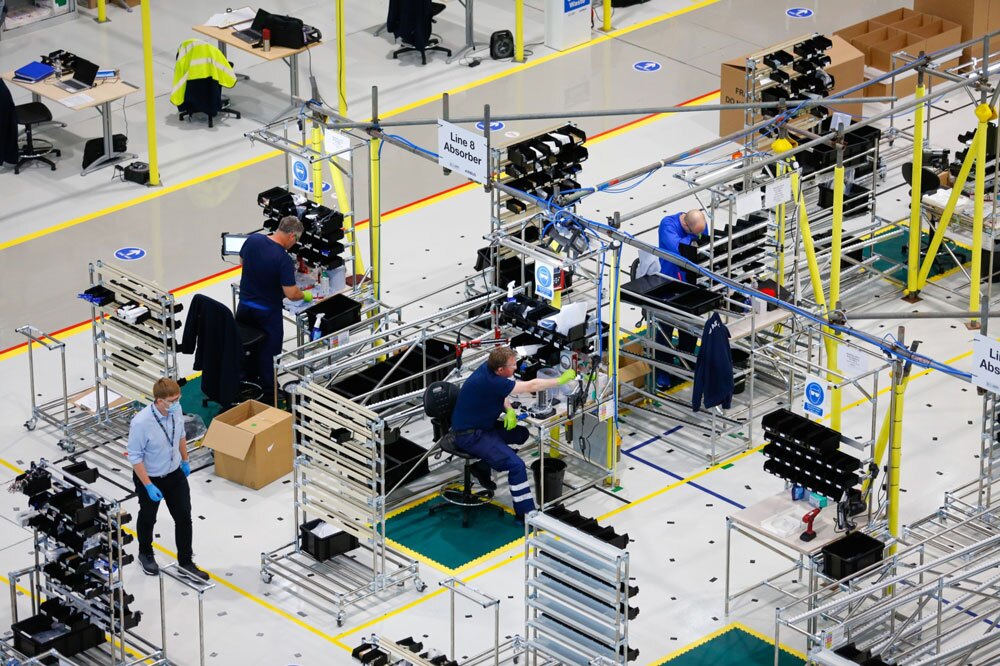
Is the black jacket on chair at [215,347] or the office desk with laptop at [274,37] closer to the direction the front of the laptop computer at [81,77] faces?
the black jacket on chair

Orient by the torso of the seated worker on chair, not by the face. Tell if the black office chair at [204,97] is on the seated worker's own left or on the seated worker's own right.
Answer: on the seated worker's own left

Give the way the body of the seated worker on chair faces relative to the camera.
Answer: to the viewer's right

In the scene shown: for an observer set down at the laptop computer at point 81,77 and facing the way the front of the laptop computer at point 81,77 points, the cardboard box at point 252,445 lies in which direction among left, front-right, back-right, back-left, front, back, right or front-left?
front-left

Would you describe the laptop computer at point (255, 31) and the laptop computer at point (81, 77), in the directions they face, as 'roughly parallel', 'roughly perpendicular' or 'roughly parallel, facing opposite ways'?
roughly parallel

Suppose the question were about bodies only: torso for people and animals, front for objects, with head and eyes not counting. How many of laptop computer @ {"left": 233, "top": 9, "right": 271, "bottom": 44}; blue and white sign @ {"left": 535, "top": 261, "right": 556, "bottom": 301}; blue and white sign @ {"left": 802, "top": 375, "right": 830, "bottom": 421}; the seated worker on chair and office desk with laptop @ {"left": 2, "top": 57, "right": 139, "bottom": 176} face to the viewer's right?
1

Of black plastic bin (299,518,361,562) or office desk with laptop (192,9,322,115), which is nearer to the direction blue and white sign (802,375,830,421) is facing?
the black plastic bin

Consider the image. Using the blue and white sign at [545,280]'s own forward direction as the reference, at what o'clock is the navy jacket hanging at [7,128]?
The navy jacket hanging is roughly at 3 o'clock from the blue and white sign.

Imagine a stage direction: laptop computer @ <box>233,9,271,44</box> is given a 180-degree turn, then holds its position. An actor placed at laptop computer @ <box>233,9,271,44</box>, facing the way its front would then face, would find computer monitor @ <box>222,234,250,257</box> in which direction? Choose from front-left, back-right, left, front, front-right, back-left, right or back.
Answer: back-right

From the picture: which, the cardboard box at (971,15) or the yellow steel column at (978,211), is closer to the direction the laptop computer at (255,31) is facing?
the yellow steel column

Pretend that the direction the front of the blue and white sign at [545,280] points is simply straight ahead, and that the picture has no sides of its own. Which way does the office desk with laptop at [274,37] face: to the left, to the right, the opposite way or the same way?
the same way

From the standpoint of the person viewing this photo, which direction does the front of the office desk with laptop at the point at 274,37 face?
facing the viewer and to the left of the viewer

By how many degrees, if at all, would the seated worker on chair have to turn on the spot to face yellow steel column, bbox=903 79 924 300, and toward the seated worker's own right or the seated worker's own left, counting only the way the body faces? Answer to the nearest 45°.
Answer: approximately 45° to the seated worker's own left

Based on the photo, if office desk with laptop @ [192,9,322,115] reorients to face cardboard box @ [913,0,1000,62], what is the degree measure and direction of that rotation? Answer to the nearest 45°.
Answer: approximately 135° to its left

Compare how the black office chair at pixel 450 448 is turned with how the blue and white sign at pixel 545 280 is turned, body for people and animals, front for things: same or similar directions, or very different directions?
very different directions

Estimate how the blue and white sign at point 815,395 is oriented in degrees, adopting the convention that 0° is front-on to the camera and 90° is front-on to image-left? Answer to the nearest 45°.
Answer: approximately 45°

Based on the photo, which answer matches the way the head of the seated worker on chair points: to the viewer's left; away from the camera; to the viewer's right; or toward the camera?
to the viewer's right

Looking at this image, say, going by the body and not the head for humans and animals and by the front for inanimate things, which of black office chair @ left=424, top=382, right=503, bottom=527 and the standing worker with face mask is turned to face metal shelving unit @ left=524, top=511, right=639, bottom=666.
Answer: the standing worker with face mask
